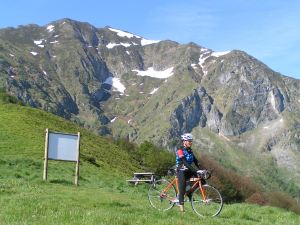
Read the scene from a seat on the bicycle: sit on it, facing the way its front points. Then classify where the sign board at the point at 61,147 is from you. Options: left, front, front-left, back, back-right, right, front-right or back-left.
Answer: back-left

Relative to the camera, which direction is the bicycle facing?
to the viewer's right

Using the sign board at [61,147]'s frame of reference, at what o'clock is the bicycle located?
The bicycle is roughly at 11 o'clock from the sign board.

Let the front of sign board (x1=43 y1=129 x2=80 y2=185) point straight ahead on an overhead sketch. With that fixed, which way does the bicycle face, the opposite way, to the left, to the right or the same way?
to the left

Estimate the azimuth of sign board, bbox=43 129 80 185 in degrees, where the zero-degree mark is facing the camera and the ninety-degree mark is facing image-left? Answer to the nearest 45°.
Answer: approximately 0°

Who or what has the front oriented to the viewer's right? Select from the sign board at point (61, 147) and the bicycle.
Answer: the bicycle

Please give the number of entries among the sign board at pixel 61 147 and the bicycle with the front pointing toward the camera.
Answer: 1

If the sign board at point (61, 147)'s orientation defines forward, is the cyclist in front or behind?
in front
